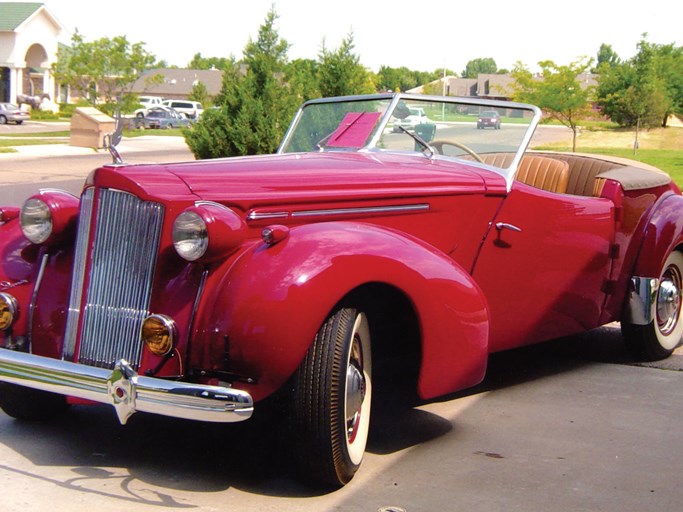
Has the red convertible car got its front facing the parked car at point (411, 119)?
no

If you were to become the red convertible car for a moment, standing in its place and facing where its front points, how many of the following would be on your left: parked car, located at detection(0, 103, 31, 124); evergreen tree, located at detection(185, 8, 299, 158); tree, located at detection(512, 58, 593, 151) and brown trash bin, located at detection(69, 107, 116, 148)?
0

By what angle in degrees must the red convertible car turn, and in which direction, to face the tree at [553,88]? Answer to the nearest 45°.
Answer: approximately 135° to its right

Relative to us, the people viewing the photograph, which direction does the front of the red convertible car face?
facing the viewer and to the left of the viewer

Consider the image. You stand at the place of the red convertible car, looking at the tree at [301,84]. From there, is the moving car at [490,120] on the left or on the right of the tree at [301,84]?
right

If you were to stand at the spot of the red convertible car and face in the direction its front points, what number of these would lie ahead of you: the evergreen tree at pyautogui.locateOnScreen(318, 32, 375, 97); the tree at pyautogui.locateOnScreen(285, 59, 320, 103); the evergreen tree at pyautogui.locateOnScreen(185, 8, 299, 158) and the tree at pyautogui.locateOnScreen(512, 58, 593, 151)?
0

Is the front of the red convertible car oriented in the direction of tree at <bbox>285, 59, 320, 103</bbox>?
no

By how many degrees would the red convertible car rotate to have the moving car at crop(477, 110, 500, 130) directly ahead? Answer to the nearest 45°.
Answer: approximately 180°

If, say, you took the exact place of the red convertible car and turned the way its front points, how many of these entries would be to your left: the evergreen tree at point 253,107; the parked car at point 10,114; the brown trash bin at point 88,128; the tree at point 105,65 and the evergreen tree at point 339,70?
0

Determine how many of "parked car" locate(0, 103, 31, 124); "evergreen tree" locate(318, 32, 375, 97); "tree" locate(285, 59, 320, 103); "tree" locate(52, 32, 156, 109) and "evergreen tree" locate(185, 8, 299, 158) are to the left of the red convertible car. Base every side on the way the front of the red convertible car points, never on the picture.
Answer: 0

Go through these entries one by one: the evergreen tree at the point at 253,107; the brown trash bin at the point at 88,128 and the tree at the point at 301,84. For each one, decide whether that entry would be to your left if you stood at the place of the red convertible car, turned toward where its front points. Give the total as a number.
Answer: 0

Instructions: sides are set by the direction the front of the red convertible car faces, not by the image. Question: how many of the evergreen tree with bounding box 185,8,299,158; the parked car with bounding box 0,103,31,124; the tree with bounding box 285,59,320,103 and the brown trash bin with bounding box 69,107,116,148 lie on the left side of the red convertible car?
0

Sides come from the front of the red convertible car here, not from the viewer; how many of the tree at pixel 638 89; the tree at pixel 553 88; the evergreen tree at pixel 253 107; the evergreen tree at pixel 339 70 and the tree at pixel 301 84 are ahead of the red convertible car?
0

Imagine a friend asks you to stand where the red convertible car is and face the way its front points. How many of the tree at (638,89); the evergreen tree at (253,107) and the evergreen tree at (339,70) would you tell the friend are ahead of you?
0

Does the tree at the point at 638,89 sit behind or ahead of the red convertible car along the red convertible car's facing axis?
behind

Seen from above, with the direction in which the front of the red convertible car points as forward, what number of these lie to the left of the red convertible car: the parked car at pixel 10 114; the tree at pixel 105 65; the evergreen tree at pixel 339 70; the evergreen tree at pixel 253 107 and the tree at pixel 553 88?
0

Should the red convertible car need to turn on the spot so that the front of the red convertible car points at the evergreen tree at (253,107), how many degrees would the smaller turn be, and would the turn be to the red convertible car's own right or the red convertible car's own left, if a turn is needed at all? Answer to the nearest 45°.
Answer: approximately 135° to the red convertible car's own right

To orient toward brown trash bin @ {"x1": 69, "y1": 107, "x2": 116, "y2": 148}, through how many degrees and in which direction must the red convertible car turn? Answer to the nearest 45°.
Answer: approximately 135° to its right

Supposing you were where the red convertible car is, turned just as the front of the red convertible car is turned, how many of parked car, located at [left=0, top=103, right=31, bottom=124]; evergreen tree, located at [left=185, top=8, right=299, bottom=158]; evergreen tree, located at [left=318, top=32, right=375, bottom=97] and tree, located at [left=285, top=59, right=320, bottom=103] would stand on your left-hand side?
0

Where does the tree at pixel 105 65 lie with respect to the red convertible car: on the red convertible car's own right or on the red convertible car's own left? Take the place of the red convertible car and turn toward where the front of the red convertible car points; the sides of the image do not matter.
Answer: on the red convertible car's own right

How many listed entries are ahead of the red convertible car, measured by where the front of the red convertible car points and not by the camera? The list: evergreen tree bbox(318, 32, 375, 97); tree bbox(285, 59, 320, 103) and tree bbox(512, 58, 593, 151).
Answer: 0
